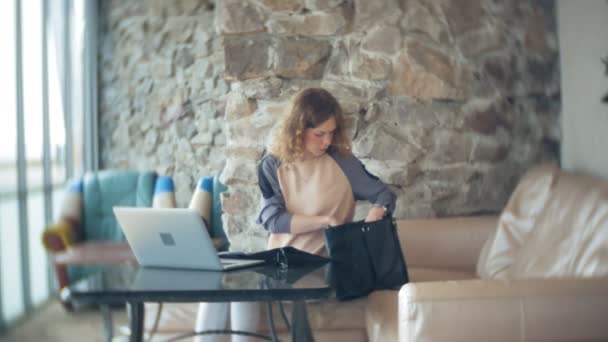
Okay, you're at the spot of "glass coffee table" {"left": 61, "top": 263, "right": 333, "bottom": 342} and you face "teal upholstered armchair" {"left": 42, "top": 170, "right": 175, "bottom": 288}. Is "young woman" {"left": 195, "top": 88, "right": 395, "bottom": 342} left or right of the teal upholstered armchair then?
right

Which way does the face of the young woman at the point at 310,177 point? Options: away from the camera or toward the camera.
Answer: toward the camera

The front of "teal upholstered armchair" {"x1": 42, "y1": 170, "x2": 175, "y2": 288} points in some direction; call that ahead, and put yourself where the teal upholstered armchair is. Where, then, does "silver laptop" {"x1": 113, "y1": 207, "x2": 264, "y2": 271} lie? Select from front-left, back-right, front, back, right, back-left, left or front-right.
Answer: front

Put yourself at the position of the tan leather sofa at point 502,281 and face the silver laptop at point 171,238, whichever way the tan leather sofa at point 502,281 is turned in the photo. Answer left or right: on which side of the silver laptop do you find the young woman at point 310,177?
right

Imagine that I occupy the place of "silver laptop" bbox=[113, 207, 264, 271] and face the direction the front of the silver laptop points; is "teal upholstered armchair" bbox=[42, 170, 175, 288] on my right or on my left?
on my left

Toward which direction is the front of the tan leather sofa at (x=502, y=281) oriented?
to the viewer's left

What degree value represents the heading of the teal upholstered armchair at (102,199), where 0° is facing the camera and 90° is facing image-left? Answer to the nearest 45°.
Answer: approximately 0°

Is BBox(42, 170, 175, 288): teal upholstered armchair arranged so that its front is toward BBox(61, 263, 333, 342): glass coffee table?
yes

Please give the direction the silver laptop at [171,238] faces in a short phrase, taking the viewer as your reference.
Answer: facing away from the viewer and to the right of the viewer

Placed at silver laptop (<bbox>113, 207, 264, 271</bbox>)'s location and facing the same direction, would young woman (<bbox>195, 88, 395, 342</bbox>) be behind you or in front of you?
in front

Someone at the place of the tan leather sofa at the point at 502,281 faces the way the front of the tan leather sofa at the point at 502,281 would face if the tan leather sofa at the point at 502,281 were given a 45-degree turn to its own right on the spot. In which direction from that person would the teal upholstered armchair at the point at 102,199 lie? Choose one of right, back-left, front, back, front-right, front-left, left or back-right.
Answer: front
